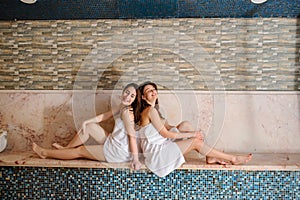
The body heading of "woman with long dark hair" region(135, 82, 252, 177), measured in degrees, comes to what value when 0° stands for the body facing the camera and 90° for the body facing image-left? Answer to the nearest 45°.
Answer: approximately 270°

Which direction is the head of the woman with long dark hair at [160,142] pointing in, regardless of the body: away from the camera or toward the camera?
toward the camera
